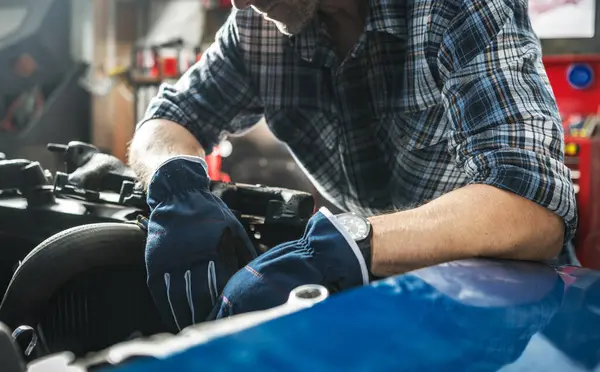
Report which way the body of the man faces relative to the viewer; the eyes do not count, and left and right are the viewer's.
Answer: facing the viewer and to the left of the viewer
